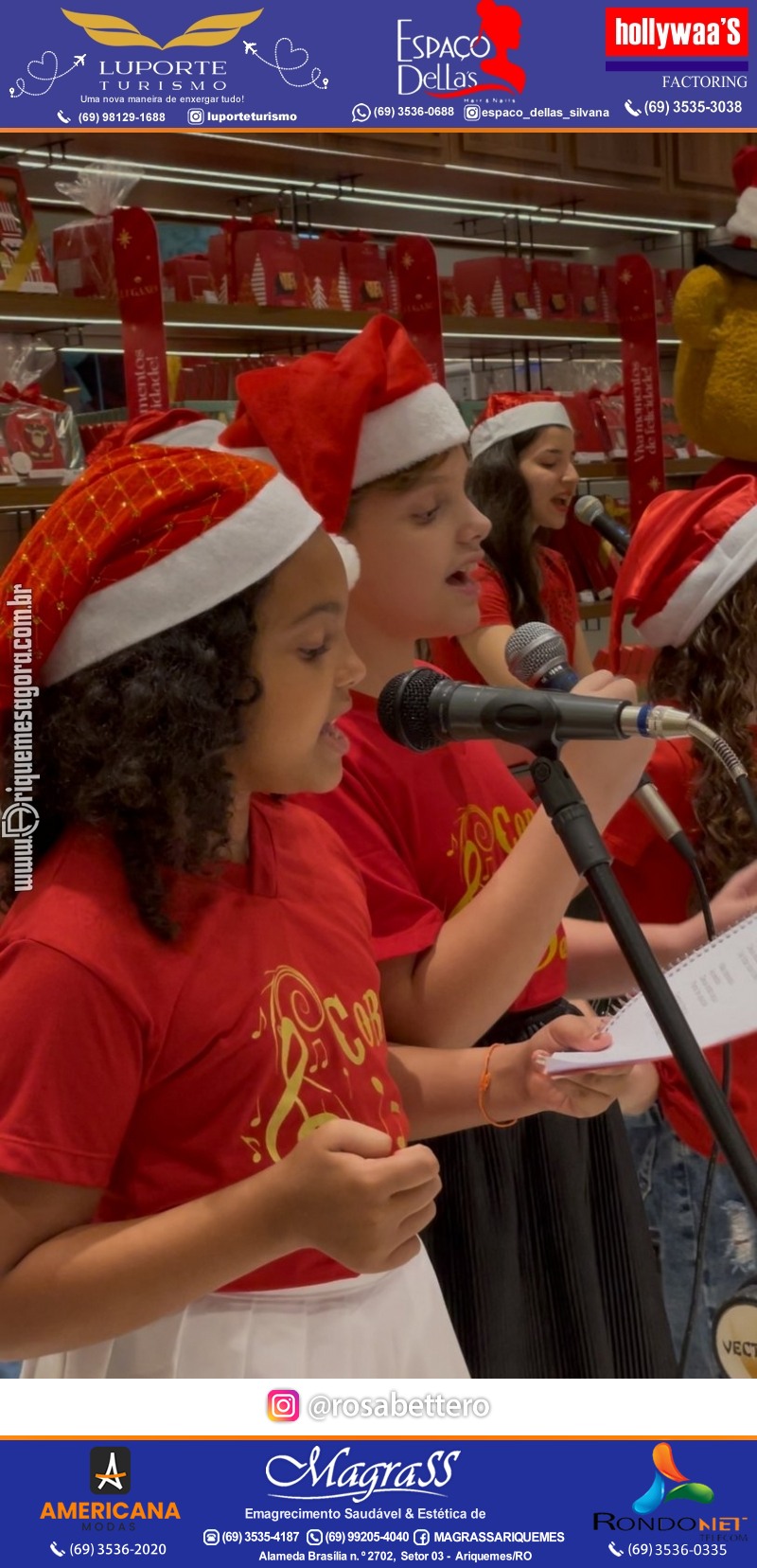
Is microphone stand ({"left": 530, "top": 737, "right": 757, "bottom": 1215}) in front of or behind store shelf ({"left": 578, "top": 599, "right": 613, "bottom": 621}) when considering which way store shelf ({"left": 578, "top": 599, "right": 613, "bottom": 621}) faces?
in front

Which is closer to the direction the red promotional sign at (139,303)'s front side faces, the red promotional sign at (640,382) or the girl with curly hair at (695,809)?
the girl with curly hair

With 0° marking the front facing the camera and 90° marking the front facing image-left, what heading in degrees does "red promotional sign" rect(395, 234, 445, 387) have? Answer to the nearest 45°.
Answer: approximately 0°

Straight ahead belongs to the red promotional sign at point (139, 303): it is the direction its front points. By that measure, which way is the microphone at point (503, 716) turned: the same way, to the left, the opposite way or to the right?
to the right

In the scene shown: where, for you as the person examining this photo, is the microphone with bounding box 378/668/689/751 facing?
facing to the left of the viewer

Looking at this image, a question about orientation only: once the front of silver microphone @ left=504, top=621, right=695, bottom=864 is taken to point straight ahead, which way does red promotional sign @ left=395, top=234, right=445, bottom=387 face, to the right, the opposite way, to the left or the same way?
to the left

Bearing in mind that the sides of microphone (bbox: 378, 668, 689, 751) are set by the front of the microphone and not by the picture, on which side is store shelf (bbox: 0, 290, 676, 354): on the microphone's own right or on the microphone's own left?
on the microphone's own right

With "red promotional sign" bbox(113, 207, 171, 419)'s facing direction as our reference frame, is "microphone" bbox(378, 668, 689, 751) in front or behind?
in front
